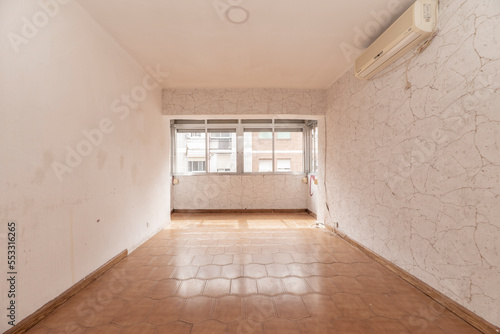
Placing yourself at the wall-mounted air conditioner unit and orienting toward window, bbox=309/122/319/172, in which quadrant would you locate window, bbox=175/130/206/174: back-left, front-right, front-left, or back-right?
front-left

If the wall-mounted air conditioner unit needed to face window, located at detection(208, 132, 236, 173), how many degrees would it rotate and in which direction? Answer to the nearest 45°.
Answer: approximately 90° to its right

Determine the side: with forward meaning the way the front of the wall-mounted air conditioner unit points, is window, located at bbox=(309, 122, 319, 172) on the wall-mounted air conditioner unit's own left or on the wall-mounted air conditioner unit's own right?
on the wall-mounted air conditioner unit's own right

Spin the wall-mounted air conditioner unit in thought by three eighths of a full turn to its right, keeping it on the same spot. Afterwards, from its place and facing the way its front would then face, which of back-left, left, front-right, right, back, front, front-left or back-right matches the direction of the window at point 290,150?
front-left

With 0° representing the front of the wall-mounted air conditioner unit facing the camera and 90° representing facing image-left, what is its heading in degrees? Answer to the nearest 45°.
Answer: approximately 45°

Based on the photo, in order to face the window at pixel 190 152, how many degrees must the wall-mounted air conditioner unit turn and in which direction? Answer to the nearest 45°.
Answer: approximately 45° to its right

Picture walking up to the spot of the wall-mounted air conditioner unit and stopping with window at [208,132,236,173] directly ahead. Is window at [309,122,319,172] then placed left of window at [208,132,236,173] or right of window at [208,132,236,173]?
right

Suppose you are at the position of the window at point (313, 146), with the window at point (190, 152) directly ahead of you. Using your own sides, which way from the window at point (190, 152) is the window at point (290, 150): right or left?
right
